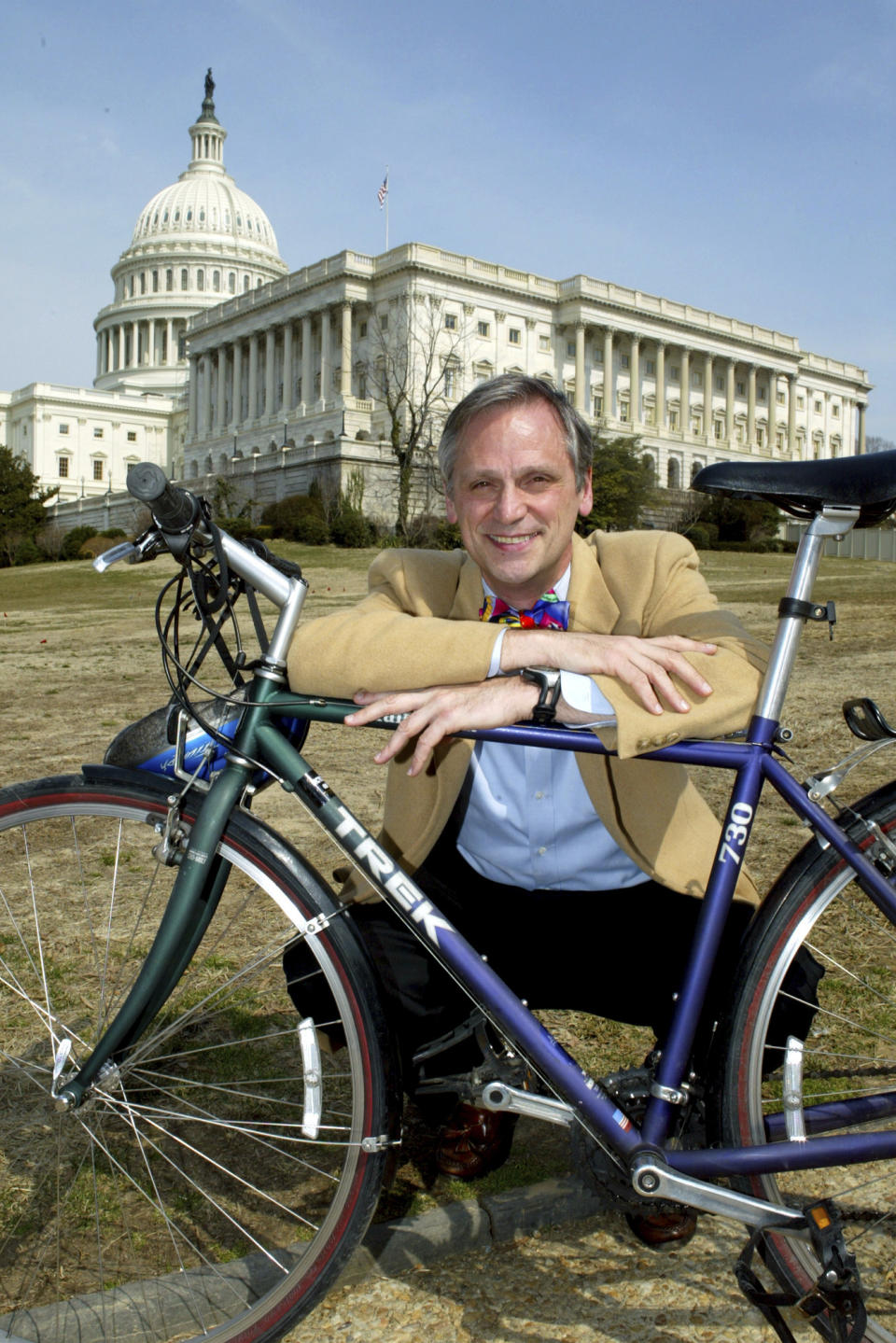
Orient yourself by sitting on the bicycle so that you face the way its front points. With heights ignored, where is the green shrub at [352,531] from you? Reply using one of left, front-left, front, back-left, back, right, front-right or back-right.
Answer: right

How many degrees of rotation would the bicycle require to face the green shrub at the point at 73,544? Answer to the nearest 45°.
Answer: approximately 90° to its right

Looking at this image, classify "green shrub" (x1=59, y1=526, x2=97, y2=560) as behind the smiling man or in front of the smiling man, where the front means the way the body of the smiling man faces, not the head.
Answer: behind

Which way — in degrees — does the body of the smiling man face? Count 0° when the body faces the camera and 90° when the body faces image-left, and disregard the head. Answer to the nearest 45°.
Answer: approximately 0°

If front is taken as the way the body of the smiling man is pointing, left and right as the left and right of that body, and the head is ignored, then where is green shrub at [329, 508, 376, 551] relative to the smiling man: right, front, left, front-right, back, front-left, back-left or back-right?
back

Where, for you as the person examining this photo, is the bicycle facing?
facing to the left of the viewer

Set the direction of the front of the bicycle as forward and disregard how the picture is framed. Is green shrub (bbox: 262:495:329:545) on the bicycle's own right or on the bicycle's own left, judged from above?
on the bicycle's own right

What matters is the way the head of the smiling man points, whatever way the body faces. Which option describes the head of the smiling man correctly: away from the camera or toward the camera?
toward the camera

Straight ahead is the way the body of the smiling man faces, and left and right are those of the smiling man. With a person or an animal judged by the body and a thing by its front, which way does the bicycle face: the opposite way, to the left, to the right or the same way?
to the right
